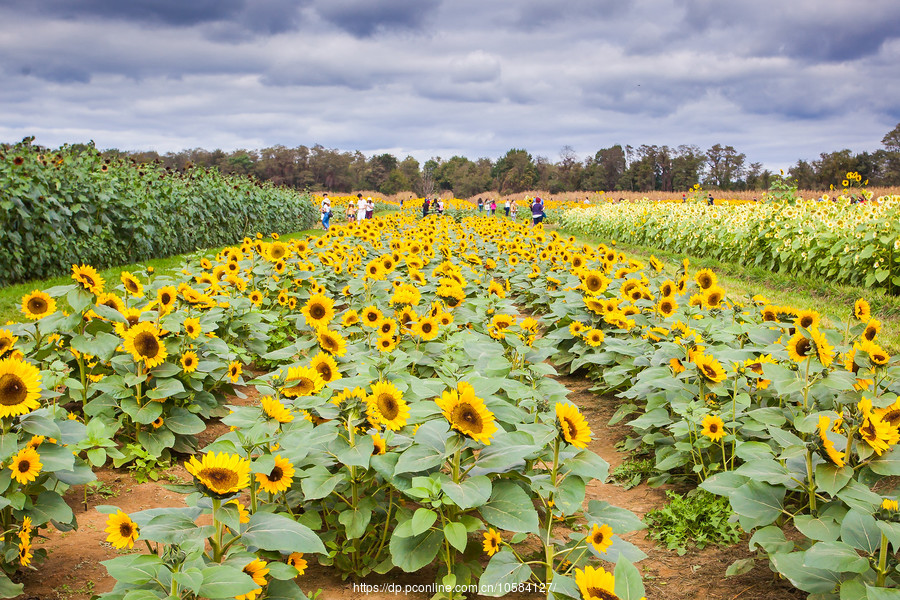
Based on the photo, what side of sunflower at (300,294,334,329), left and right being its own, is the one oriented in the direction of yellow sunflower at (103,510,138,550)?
front

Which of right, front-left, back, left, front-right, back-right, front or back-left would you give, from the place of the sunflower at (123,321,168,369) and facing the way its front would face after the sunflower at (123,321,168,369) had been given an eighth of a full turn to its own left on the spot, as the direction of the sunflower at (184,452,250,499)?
front-right

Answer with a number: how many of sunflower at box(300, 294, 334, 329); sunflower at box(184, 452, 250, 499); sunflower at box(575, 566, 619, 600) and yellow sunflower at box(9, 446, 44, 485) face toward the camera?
4

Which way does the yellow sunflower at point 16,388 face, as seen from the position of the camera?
facing the viewer

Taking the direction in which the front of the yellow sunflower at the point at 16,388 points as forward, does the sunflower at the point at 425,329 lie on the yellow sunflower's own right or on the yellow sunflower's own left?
on the yellow sunflower's own left

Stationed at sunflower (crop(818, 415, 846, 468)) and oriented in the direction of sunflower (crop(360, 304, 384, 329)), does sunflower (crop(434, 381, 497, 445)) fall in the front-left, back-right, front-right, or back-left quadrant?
front-left

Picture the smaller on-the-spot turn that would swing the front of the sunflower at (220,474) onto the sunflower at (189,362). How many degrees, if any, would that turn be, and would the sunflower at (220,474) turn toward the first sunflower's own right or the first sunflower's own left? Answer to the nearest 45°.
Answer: approximately 180°

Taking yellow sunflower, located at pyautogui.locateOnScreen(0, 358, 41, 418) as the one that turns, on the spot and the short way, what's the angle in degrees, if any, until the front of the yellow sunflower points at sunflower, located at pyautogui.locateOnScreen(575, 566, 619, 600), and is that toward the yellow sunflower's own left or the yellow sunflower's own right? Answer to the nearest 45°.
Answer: approximately 45° to the yellow sunflower's own left

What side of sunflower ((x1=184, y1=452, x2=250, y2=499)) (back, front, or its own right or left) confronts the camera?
front

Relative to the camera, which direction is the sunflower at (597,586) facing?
toward the camera

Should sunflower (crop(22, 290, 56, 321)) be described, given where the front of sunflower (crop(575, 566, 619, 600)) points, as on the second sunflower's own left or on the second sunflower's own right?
on the second sunflower's own right

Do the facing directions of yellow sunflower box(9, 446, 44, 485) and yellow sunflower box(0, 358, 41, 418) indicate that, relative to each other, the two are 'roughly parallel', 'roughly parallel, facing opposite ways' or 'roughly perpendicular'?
roughly parallel
